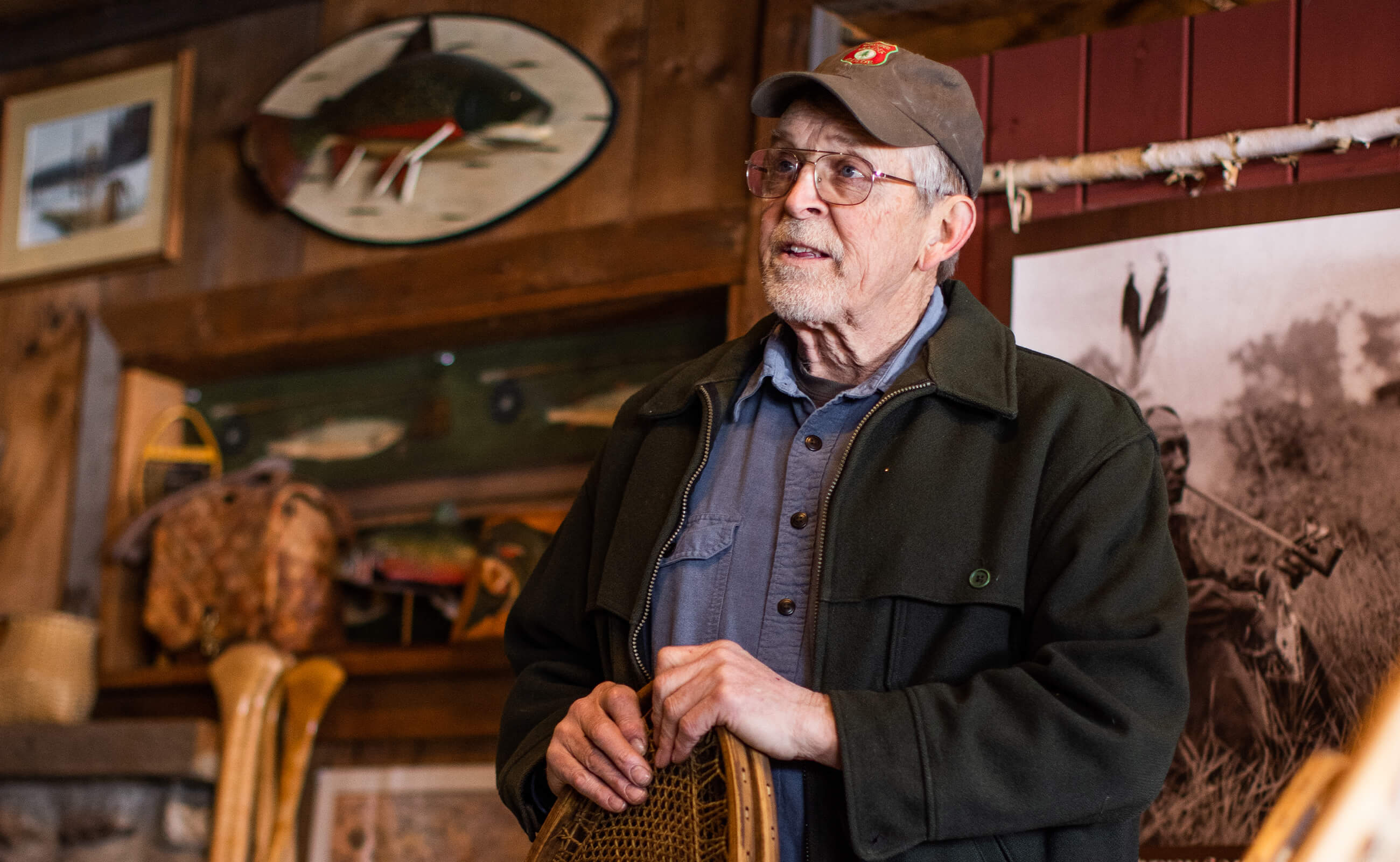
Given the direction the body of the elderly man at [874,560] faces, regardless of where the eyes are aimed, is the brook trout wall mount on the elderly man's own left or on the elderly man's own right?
on the elderly man's own right

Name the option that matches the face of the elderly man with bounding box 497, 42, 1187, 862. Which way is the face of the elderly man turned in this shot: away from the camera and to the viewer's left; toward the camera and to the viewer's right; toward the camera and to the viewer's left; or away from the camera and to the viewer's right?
toward the camera and to the viewer's left

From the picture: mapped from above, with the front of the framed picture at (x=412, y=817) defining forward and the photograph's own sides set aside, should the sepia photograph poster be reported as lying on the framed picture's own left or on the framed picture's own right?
on the framed picture's own left

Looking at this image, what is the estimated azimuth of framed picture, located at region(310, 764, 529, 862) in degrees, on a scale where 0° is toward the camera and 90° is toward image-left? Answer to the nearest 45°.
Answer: approximately 0°
